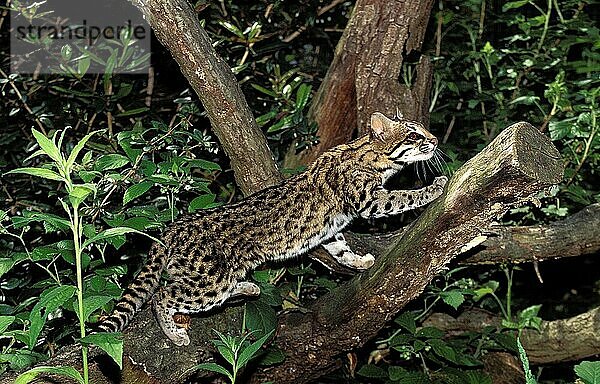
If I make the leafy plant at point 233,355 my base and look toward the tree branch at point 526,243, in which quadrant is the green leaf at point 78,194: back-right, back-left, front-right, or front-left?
back-left

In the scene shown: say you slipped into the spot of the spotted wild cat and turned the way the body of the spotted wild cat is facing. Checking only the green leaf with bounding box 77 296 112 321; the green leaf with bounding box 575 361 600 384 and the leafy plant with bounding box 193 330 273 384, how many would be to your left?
0

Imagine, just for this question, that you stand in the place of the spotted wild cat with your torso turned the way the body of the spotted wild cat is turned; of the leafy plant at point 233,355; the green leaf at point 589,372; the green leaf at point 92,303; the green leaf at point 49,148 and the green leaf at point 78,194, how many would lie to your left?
0

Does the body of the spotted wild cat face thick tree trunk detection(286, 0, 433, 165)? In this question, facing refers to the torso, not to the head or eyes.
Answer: no

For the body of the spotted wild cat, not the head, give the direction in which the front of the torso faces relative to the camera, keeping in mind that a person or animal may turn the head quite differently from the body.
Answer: to the viewer's right

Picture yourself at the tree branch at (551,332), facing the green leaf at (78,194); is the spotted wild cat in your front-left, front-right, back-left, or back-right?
front-right

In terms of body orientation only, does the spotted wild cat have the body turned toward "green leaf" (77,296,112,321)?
no

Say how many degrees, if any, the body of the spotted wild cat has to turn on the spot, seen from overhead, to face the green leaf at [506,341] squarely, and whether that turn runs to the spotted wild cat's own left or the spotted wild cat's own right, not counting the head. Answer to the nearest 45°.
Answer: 0° — it already faces it

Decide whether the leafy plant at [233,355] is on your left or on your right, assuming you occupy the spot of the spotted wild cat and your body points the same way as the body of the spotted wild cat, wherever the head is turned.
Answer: on your right

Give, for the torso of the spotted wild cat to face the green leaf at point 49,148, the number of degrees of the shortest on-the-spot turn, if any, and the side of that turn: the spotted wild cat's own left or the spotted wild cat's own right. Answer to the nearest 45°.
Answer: approximately 135° to the spotted wild cat's own right

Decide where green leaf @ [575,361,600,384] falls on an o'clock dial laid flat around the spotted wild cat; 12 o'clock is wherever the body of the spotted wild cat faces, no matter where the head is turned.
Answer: The green leaf is roughly at 2 o'clock from the spotted wild cat.

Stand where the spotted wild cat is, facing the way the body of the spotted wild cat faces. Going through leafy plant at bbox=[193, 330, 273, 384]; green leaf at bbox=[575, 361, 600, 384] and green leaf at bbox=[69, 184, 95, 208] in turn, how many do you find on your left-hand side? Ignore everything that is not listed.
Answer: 0
